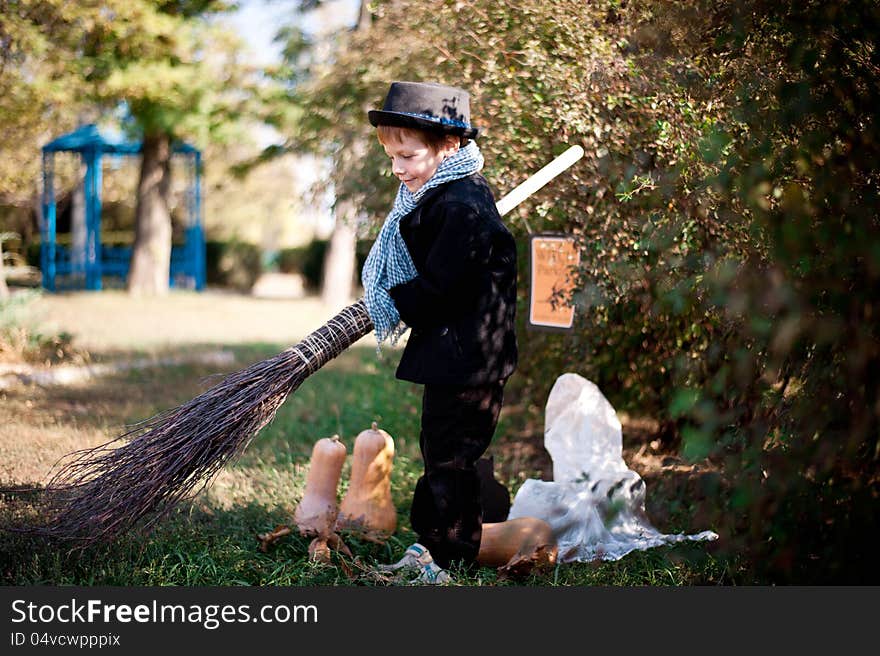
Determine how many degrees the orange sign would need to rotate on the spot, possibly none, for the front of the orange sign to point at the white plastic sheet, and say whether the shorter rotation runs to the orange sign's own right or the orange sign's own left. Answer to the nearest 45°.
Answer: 0° — it already faces it

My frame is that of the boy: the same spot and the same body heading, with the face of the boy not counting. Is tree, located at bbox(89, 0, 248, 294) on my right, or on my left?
on my right

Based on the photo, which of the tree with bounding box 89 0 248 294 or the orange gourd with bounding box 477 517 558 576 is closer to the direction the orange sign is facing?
the orange gourd

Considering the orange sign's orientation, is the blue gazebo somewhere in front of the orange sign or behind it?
behind

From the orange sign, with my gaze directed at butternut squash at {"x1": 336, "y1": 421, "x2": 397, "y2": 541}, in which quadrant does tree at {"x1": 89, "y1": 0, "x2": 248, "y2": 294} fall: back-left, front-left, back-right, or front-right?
back-right

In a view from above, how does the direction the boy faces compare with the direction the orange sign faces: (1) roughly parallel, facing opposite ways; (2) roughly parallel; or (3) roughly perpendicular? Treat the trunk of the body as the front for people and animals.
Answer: roughly perpendicular

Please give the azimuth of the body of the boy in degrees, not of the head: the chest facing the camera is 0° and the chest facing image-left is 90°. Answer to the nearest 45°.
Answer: approximately 90°

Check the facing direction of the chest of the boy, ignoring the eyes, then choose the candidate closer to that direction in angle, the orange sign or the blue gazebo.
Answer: the blue gazebo

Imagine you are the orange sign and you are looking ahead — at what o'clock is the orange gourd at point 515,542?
The orange gourd is roughly at 12 o'clock from the orange sign.

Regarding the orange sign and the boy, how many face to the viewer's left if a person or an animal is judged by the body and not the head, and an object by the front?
1

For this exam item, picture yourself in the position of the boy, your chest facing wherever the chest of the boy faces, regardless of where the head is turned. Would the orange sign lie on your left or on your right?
on your right
